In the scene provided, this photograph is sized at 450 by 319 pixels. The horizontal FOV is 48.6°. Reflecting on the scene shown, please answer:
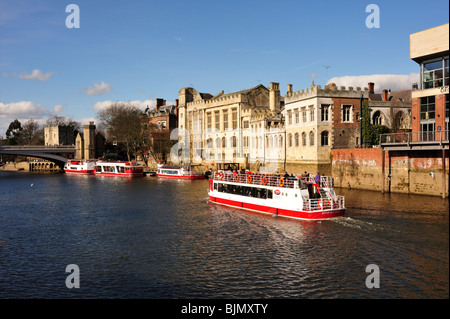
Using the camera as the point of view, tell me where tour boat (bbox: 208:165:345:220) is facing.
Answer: facing away from the viewer and to the left of the viewer
